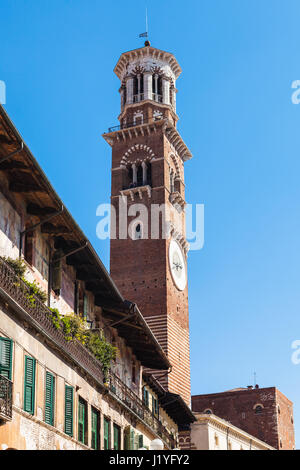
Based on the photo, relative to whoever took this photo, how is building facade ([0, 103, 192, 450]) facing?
facing the viewer and to the right of the viewer
